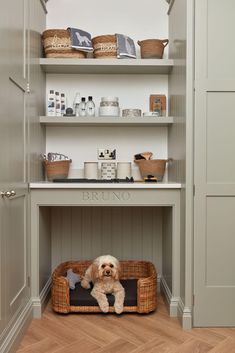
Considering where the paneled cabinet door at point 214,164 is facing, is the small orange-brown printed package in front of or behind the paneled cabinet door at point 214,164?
behind

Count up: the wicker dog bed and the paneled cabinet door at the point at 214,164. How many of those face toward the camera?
2
